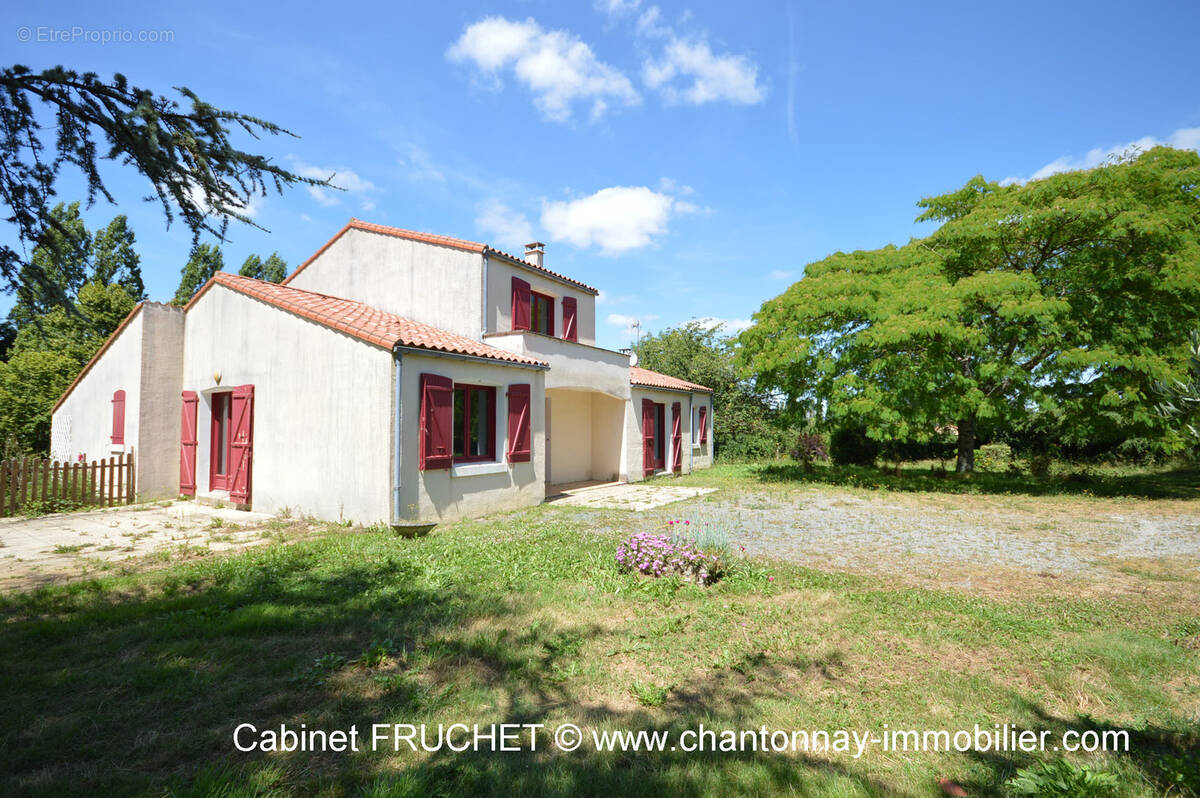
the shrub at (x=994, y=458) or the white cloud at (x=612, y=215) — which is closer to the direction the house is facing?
the shrub

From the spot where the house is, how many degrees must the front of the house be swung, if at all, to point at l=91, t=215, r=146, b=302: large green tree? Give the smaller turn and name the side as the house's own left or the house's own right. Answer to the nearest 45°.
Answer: approximately 180°

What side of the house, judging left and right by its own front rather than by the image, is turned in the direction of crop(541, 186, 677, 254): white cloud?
left

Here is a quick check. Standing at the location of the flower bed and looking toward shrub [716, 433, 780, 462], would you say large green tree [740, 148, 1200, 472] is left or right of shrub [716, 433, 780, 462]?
right

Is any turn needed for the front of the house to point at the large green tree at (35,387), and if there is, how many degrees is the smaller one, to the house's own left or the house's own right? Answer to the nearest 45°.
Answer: approximately 180°

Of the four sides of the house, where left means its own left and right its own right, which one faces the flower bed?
front

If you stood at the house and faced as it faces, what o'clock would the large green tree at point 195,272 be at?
The large green tree is roughly at 7 o'clock from the house.

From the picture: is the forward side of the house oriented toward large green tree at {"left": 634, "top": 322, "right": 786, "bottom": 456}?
no

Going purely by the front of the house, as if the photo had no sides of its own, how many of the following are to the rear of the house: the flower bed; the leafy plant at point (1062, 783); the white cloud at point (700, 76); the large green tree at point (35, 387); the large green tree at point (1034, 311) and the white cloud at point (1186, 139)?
1

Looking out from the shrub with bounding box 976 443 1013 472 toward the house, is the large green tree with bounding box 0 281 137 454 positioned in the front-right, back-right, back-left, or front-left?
front-right

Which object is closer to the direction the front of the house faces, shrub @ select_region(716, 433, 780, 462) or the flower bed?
the flower bed
